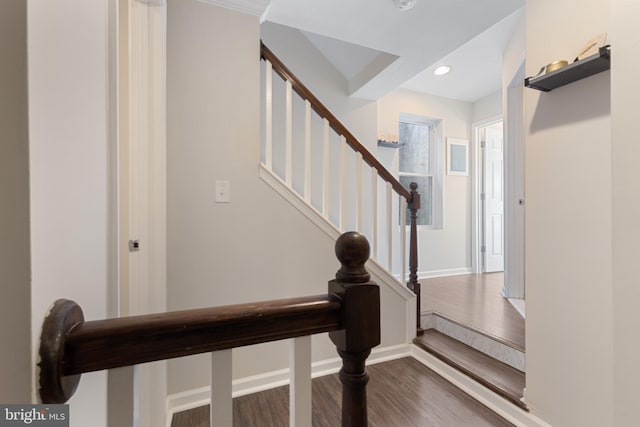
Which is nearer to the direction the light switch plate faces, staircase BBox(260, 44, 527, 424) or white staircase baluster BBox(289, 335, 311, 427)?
the white staircase baluster

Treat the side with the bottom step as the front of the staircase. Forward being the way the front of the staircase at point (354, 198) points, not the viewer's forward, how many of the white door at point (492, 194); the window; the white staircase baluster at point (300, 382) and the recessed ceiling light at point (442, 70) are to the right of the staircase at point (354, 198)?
1

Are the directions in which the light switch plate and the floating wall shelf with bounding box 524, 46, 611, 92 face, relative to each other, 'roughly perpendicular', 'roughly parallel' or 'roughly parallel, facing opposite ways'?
roughly perpendicular

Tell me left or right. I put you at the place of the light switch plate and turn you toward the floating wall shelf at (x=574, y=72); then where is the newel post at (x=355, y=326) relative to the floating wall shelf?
right

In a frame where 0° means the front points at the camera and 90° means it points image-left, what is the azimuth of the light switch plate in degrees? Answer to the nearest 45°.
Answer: approximately 0°

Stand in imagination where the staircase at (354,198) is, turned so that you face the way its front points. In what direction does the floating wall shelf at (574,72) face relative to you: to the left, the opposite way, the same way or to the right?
the opposite way

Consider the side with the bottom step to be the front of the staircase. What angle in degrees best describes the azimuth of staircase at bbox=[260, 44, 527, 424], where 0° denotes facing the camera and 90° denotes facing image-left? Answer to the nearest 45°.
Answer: approximately 270°

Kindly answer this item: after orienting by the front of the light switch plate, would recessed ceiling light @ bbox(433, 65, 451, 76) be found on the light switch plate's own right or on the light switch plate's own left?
on the light switch plate's own left

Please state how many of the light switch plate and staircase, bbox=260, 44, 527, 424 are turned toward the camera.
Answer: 1

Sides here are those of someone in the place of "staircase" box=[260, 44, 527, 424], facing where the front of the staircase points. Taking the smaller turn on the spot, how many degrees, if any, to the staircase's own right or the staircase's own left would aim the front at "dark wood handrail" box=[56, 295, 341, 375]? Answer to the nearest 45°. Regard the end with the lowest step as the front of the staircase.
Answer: approximately 90° to the staircase's own right

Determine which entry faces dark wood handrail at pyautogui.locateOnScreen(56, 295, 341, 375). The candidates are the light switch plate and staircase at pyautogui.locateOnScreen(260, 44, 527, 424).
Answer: the light switch plate

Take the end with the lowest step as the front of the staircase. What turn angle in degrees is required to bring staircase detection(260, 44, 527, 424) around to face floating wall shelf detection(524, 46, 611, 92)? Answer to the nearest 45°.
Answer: approximately 45° to its right

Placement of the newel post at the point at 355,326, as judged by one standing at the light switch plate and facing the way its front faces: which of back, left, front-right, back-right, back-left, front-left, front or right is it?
front
